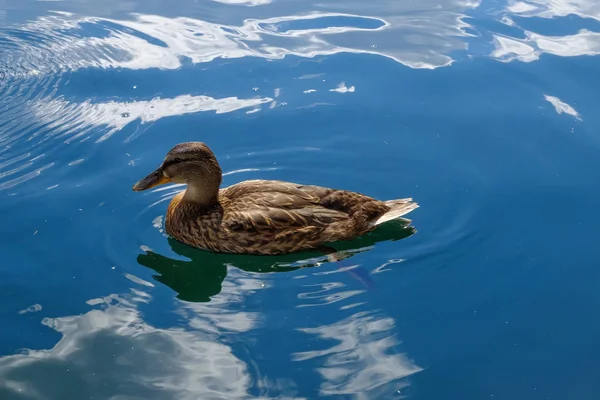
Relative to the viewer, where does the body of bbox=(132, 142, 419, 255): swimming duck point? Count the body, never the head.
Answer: to the viewer's left
